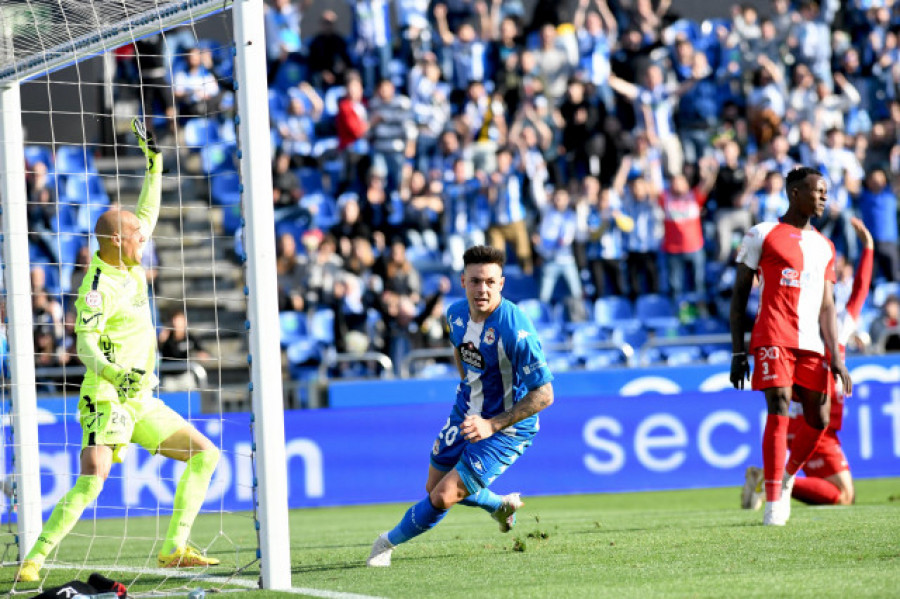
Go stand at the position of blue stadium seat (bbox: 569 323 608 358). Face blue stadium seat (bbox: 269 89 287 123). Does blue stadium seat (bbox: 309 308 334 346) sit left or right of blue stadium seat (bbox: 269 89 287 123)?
left

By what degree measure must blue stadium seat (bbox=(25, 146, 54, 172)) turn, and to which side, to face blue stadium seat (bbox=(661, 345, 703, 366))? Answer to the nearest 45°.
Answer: approximately 45° to its left

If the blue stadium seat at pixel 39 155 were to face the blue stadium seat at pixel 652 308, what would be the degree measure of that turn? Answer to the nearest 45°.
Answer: approximately 90° to its left

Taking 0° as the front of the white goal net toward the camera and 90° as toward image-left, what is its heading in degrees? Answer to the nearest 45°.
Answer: approximately 225°

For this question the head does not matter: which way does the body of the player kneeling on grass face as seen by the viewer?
to the viewer's right

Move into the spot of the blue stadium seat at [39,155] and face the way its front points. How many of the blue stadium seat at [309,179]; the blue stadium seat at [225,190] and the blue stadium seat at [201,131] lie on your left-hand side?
3

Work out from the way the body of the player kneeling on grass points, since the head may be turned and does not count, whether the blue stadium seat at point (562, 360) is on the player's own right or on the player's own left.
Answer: on the player's own left
